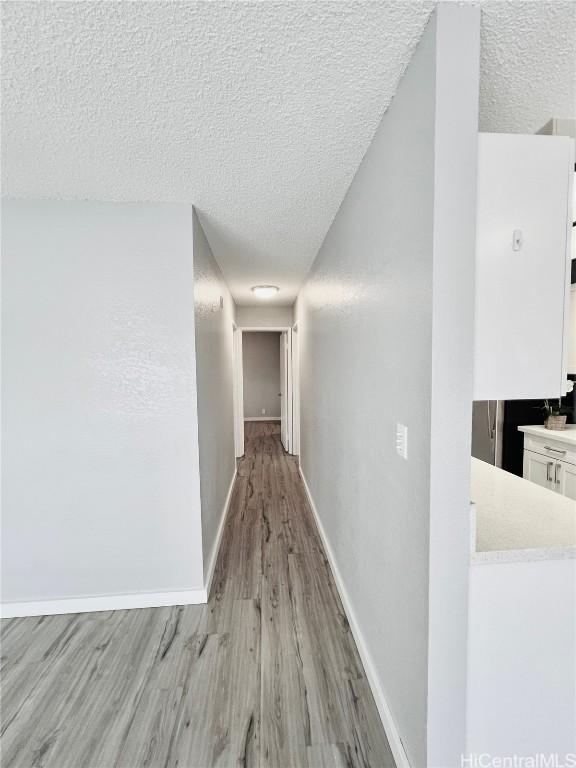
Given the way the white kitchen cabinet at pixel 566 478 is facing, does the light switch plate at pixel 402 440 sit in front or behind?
in front

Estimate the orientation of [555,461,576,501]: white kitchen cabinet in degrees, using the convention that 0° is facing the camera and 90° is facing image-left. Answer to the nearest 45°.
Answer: approximately 45°
